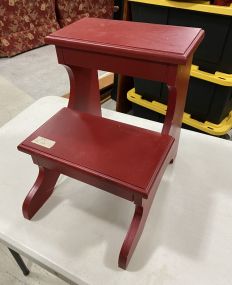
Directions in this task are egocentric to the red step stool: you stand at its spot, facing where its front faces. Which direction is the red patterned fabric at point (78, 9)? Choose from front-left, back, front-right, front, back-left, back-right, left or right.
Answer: back-right

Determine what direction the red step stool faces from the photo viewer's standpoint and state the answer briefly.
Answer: facing the viewer and to the left of the viewer

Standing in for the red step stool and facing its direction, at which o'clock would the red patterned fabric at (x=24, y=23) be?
The red patterned fabric is roughly at 4 o'clock from the red step stool.
